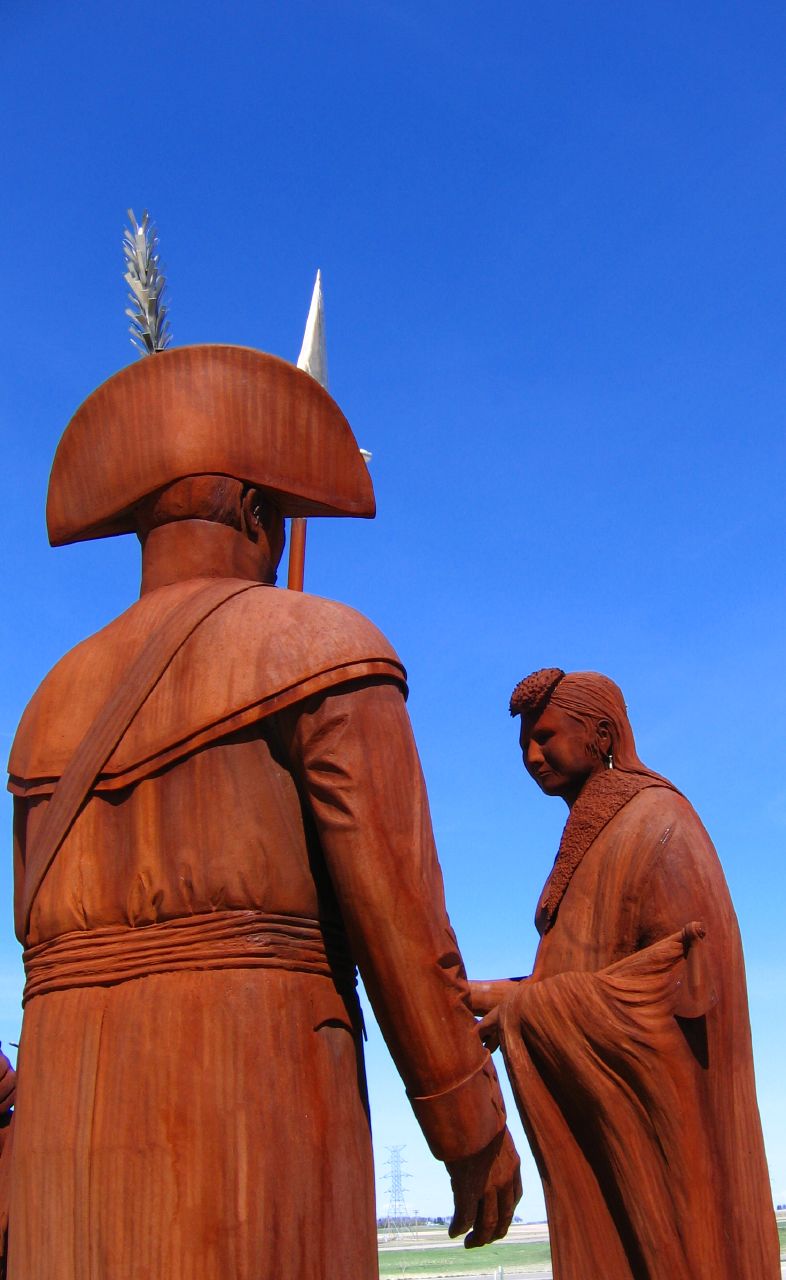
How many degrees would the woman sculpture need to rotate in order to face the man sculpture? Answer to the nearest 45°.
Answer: approximately 45° to its left

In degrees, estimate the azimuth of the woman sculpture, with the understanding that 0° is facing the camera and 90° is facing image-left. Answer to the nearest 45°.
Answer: approximately 90°
